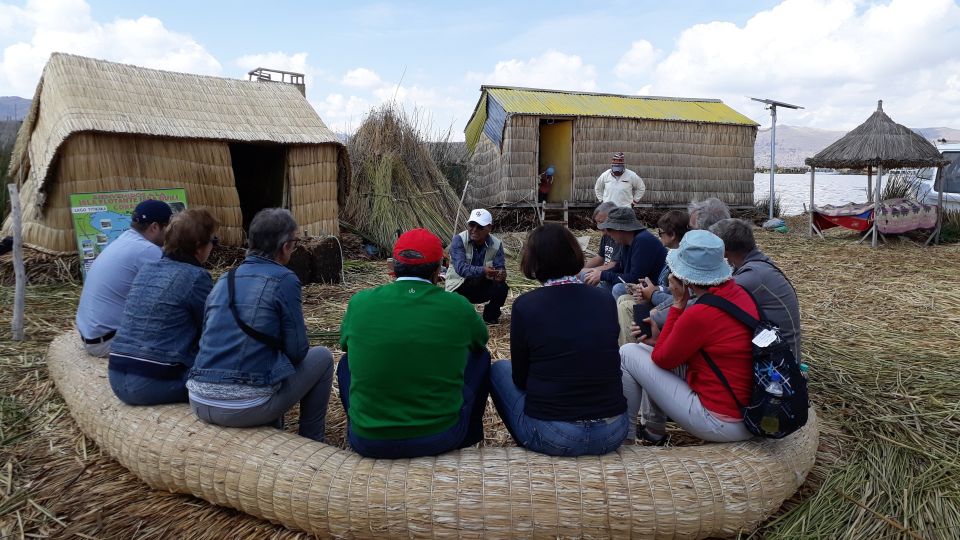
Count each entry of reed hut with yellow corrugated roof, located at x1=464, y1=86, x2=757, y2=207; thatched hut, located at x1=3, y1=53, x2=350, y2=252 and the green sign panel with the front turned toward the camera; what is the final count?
3

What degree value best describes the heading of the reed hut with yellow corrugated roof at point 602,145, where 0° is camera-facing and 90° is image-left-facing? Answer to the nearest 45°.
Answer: approximately 0°

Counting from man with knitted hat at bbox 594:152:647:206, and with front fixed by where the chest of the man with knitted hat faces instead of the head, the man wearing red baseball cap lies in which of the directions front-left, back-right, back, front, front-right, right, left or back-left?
front

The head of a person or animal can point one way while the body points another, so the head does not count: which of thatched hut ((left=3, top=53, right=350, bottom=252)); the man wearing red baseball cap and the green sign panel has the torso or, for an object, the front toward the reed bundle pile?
the man wearing red baseball cap

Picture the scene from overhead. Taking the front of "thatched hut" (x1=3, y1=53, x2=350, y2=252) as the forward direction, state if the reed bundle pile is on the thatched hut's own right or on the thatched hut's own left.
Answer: on the thatched hut's own left

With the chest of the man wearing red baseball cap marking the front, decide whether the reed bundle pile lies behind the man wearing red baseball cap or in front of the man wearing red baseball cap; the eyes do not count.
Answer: in front

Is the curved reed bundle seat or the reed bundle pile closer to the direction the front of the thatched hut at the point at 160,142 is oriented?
the curved reed bundle seat

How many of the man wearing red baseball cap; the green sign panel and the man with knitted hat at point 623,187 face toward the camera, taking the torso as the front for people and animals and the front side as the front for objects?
2

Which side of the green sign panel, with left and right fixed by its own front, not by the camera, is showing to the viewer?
front

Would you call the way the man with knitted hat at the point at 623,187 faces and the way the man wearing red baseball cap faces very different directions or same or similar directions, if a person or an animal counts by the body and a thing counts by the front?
very different directions

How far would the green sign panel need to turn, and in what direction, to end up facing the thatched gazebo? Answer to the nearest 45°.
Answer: approximately 90° to its left

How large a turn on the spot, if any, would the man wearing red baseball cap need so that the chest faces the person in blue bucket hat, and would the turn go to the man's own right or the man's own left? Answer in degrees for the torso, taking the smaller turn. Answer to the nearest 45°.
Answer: approximately 90° to the man's own right

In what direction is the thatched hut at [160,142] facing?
toward the camera

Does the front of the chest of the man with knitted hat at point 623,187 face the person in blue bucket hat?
yes

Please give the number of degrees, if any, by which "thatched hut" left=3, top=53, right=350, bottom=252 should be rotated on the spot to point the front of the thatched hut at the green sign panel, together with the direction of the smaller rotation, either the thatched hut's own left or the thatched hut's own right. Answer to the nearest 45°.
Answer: approximately 45° to the thatched hut's own right

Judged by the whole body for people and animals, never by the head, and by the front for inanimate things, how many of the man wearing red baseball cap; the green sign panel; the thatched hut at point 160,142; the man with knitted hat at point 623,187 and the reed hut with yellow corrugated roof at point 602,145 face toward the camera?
4

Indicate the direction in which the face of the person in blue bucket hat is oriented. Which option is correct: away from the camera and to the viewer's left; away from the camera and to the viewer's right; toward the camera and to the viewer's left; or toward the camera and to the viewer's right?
away from the camera and to the viewer's left

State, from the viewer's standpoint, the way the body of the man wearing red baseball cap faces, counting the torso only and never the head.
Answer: away from the camera

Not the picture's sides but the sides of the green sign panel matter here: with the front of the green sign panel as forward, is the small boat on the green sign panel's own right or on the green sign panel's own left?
on the green sign panel's own left

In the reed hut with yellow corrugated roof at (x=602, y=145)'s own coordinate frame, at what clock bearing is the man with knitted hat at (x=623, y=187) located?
The man with knitted hat is roughly at 12 o'clock from the reed hut with yellow corrugated roof.
